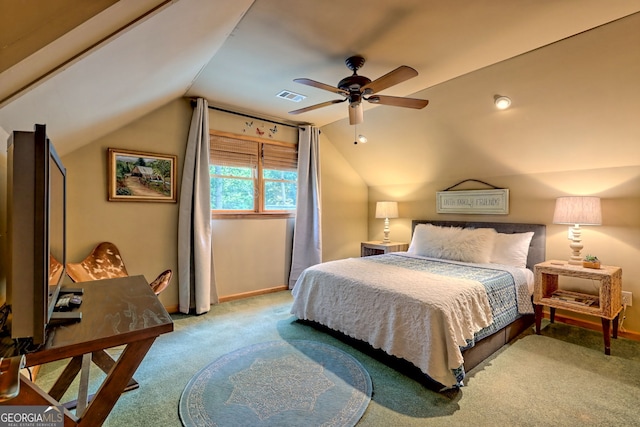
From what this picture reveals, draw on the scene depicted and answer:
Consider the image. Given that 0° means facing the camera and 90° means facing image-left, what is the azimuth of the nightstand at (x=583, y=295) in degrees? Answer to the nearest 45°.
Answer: approximately 45°

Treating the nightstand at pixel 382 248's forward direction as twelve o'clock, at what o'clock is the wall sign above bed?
The wall sign above bed is roughly at 8 o'clock from the nightstand.

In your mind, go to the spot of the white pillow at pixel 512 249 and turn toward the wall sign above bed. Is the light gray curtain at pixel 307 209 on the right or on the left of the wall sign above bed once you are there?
left

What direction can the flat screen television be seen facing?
to the viewer's right

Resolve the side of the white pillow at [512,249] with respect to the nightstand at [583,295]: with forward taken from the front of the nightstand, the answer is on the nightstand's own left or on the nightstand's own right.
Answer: on the nightstand's own right

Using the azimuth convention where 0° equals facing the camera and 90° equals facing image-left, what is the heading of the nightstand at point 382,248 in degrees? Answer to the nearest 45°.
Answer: approximately 45°

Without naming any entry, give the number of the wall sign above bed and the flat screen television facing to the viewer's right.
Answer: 1

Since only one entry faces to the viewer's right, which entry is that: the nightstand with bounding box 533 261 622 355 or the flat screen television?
the flat screen television

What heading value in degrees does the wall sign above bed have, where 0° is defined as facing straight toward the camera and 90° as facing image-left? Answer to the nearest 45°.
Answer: approximately 45°

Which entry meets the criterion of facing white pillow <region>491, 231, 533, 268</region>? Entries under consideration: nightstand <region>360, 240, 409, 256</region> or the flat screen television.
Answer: the flat screen television

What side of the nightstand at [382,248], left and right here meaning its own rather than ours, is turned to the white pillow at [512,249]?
left

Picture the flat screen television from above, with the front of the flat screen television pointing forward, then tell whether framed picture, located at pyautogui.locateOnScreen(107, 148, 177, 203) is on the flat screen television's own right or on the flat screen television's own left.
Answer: on the flat screen television's own left
